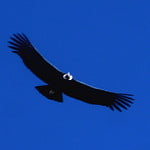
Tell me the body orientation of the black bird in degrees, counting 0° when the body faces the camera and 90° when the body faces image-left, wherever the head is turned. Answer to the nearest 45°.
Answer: approximately 315°
